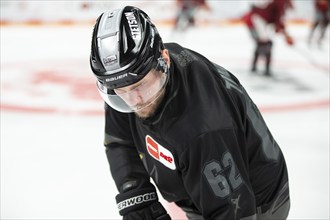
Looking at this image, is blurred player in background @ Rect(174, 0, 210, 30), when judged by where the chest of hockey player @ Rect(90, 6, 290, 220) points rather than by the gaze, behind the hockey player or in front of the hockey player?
behind

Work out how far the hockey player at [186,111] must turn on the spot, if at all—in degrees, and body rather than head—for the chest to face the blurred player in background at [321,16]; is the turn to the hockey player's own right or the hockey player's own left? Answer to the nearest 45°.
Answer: approximately 135° to the hockey player's own right

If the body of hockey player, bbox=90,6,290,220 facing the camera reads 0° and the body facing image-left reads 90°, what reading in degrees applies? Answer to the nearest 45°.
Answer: approximately 45°

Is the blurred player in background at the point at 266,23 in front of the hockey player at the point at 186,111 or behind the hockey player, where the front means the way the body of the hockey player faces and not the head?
behind
